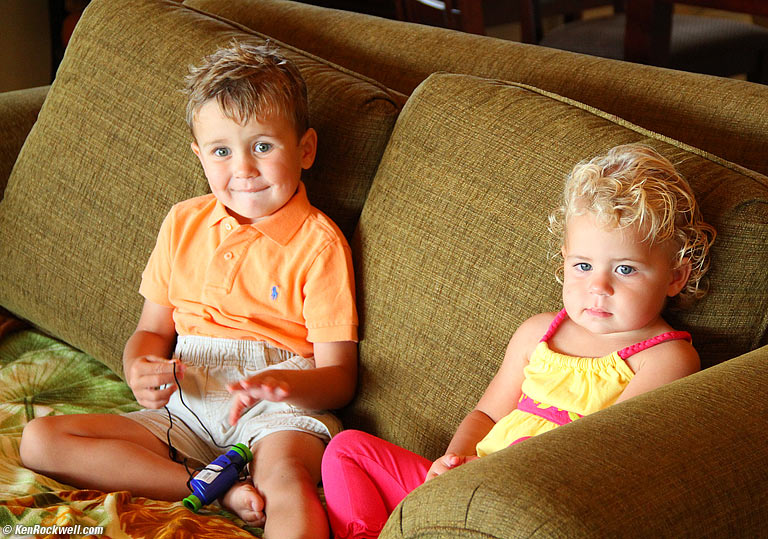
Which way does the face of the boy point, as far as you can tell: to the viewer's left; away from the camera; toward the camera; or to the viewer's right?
toward the camera

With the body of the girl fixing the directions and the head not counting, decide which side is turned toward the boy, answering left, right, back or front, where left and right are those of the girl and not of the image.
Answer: right

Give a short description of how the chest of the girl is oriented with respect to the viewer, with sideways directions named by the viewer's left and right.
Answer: facing the viewer and to the left of the viewer
